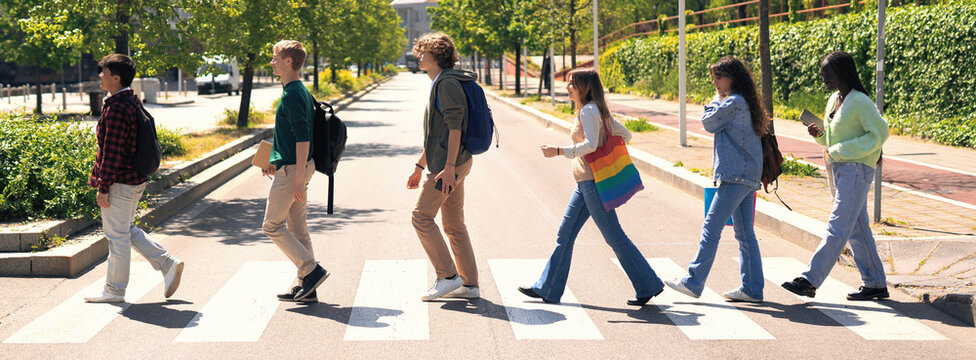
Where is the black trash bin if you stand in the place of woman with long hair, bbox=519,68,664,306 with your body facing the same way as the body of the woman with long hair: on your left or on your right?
on your right

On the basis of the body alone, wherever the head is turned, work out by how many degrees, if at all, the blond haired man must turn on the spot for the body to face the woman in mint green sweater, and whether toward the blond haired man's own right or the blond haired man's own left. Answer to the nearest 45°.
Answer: approximately 180°

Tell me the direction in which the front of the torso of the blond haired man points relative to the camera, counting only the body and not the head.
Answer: to the viewer's left

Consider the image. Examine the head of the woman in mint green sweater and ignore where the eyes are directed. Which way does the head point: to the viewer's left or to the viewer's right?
to the viewer's left

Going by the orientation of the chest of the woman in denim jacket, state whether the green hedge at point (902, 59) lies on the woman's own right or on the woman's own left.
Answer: on the woman's own right

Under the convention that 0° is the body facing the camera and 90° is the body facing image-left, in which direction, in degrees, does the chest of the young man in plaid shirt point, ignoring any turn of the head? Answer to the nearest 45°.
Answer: approximately 90°

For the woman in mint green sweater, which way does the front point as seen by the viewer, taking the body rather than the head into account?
to the viewer's left

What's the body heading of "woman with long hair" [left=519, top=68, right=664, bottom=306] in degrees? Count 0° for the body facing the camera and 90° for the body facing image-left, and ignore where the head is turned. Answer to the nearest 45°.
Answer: approximately 90°

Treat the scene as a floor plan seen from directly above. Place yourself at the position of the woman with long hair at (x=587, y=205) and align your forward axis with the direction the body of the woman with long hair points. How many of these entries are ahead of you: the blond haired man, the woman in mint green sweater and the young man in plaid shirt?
2

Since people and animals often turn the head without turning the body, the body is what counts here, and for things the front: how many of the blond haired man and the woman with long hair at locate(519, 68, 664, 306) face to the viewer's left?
2

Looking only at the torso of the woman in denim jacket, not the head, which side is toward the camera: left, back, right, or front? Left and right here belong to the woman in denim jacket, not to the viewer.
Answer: left

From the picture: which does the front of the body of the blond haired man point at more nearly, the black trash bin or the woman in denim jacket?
the black trash bin
